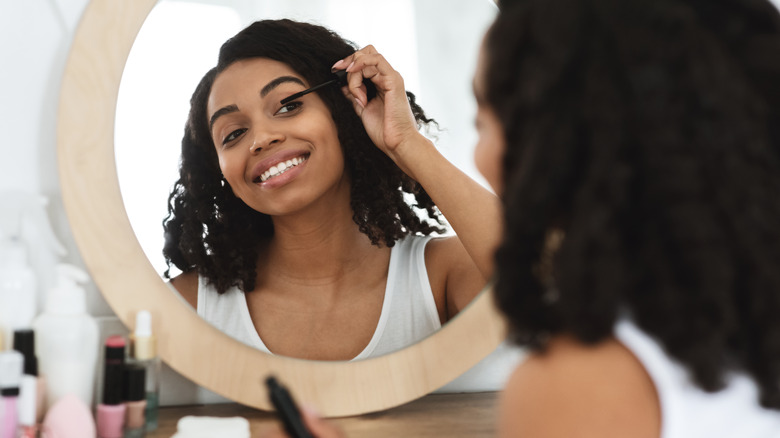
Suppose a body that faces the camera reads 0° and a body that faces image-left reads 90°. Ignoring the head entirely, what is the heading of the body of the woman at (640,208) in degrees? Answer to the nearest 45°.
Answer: approximately 135°

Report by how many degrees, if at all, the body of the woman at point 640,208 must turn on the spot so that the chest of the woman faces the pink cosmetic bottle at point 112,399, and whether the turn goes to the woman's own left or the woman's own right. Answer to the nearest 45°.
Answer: approximately 45° to the woman's own left

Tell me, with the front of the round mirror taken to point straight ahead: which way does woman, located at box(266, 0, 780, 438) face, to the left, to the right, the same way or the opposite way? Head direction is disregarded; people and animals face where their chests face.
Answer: the opposite way

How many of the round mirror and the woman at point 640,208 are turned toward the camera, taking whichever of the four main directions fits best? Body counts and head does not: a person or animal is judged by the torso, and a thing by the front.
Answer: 1

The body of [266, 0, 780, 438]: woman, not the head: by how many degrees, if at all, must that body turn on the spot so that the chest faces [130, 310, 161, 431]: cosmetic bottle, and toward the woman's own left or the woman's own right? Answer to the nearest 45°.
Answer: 0° — they already face it

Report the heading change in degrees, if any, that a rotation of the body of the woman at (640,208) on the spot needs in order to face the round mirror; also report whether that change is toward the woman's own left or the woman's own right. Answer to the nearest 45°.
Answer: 0° — they already face it

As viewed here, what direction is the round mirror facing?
toward the camera

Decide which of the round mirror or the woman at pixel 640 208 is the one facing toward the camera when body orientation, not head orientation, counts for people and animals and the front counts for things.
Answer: the round mirror

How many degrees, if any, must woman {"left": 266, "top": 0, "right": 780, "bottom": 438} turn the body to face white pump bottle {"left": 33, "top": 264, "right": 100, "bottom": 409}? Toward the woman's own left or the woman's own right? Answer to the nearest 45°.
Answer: approximately 45° to the woman's own left

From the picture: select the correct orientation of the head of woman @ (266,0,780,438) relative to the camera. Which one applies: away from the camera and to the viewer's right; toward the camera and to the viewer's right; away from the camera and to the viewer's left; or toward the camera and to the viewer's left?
away from the camera and to the viewer's left
